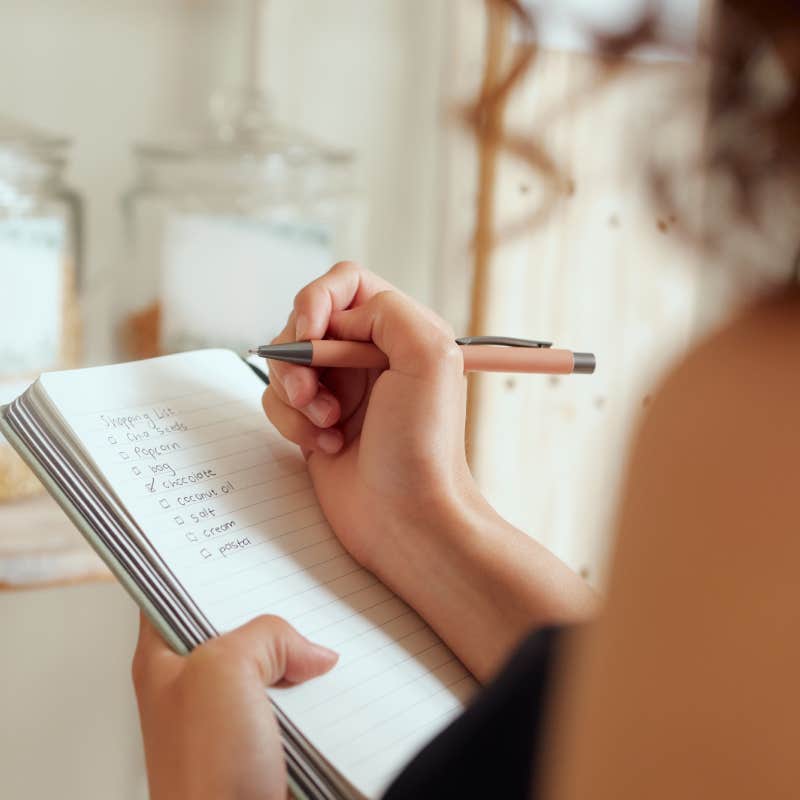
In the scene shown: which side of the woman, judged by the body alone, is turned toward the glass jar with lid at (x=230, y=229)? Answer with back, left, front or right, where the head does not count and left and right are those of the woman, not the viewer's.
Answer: front

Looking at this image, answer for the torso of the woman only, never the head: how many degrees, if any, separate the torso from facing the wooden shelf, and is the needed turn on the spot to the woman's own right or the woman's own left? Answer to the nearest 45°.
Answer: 0° — they already face it

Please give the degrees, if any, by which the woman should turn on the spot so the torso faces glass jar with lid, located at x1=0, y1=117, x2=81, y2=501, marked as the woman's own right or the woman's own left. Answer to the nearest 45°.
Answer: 0° — they already face it

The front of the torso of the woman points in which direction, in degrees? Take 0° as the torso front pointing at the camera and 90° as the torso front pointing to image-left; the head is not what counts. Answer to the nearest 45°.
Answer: approximately 135°
